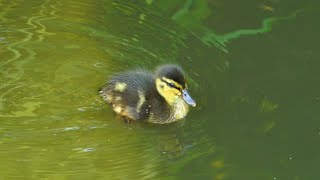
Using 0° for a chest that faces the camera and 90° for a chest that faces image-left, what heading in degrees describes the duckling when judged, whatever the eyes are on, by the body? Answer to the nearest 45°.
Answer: approximately 270°
